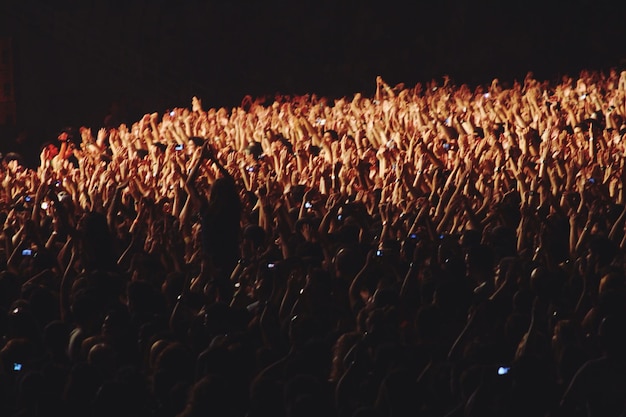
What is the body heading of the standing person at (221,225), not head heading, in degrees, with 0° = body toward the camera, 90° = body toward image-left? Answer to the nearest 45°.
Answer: approximately 135°
